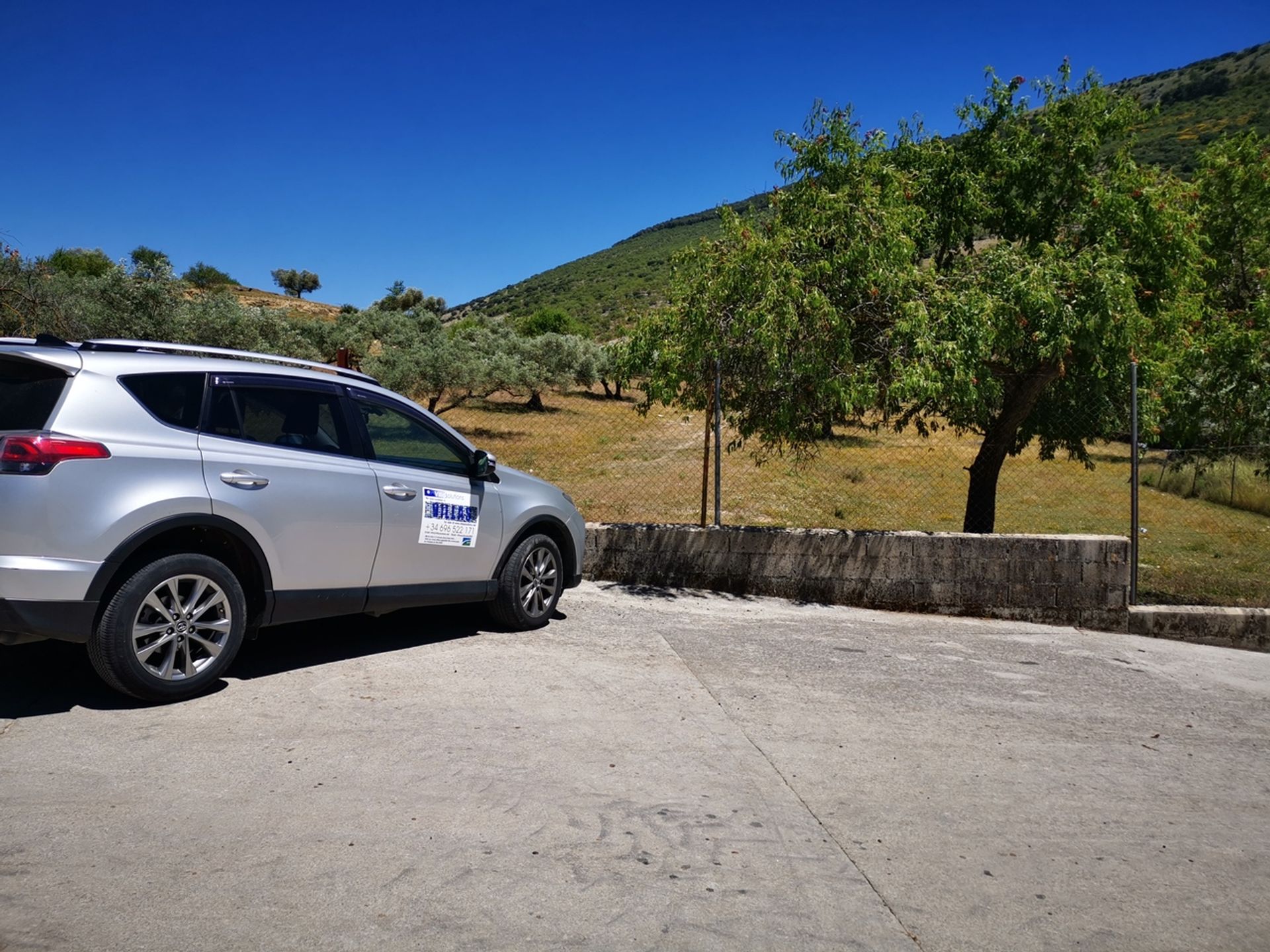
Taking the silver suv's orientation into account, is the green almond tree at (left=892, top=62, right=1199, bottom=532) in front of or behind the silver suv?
in front

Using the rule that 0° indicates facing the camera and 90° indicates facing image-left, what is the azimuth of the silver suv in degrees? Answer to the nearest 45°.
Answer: approximately 225°

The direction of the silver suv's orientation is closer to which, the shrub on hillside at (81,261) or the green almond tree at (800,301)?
the green almond tree

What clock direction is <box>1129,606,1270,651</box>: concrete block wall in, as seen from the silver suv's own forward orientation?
The concrete block wall is roughly at 1 o'clock from the silver suv.

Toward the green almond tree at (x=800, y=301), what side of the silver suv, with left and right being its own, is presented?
front

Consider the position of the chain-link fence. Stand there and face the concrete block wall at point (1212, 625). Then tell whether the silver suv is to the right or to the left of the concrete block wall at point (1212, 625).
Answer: right

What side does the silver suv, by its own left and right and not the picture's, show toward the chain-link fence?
front

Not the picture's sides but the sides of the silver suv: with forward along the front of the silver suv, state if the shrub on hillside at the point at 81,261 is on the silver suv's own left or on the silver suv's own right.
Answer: on the silver suv's own left
